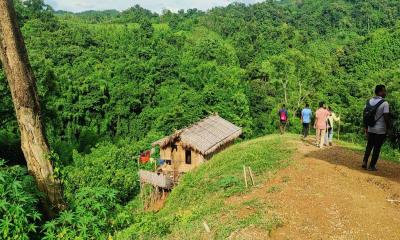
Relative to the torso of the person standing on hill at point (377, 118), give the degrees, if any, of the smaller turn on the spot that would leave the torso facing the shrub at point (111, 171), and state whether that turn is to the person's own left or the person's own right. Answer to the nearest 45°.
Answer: approximately 90° to the person's own left
